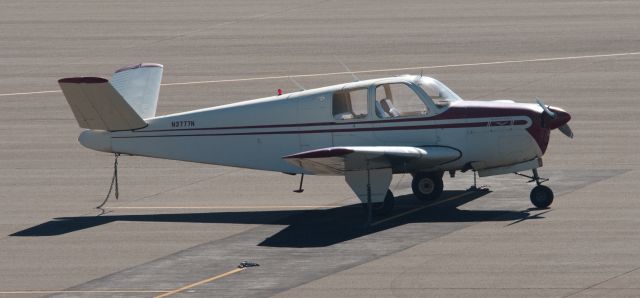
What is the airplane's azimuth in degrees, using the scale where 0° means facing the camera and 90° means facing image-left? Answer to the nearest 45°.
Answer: approximately 270°
